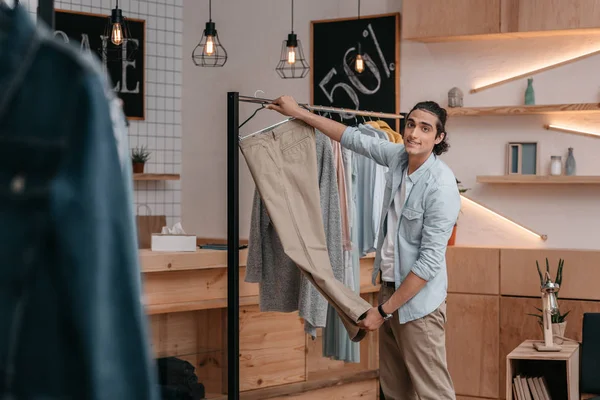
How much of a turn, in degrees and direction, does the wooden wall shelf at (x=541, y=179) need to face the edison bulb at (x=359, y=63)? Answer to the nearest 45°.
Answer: approximately 90° to its right

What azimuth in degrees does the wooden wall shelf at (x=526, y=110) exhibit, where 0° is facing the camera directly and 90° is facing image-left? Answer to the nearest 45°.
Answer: approximately 0°

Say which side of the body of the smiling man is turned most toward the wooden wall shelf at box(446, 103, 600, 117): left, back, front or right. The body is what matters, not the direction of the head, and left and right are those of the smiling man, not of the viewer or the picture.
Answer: back

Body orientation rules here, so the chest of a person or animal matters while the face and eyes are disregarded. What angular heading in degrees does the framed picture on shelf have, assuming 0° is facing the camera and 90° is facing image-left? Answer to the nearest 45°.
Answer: approximately 0°

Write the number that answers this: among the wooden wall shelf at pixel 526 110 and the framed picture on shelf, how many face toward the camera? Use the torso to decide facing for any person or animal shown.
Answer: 2

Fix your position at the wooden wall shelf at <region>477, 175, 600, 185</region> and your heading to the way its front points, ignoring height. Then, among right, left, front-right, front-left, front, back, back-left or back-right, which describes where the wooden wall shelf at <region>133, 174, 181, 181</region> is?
right

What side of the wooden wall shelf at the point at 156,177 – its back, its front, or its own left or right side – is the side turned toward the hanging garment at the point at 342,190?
front
